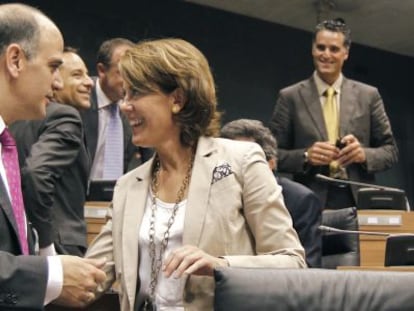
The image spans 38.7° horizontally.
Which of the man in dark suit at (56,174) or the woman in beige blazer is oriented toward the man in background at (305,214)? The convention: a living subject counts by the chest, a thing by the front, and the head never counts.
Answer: the man in dark suit

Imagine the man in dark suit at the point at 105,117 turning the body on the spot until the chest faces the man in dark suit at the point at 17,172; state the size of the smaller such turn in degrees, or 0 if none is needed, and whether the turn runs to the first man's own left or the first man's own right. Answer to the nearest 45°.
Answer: approximately 45° to the first man's own right

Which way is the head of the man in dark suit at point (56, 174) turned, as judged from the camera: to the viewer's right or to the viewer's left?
to the viewer's right

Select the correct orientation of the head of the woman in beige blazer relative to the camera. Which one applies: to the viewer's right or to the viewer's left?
to the viewer's left

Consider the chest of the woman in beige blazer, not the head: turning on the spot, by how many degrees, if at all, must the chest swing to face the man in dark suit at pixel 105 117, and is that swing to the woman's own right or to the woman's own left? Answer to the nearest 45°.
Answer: approximately 135° to the woman's own right

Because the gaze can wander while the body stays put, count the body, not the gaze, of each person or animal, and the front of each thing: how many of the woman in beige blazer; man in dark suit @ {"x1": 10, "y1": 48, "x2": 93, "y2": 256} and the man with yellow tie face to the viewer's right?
1

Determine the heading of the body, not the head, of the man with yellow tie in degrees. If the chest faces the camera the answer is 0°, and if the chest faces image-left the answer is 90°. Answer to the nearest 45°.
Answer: approximately 0°

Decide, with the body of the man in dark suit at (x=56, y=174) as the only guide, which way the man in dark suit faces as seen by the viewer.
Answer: to the viewer's right

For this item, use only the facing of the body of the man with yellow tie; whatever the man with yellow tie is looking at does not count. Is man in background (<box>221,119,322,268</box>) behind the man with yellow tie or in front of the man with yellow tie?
in front

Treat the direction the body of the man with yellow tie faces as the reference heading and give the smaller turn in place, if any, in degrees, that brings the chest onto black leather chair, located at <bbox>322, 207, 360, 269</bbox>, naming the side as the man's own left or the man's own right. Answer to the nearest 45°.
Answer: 0° — they already face it
